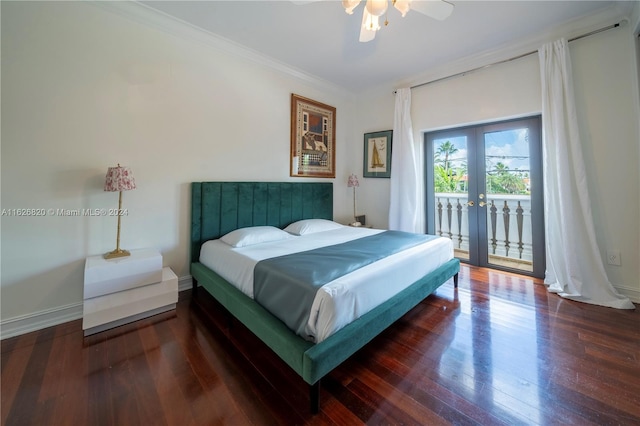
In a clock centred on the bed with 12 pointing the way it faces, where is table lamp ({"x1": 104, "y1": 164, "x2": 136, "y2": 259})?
The table lamp is roughly at 4 o'clock from the bed.

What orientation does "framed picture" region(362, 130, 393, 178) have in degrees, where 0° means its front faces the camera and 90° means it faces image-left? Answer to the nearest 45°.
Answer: approximately 45°

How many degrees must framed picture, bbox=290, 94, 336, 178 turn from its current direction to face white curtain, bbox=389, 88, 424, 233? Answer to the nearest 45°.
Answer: approximately 45° to its left

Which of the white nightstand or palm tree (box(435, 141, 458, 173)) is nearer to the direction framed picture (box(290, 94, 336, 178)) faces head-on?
the palm tree

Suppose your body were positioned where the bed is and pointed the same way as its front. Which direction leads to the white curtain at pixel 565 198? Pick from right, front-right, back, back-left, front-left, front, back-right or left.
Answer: front-left

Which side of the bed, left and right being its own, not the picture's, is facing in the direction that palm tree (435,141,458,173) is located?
left

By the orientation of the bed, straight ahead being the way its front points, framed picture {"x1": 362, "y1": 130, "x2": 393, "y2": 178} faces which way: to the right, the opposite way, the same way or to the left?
to the right

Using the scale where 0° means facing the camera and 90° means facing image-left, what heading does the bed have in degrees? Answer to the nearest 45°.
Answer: approximately 315°

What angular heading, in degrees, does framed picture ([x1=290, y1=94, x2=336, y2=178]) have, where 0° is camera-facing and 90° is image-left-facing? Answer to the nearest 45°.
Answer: approximately 315°

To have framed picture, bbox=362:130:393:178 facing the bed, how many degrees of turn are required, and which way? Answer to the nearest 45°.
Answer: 0° — it already faces it

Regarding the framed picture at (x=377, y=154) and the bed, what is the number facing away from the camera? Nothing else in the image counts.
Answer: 0
